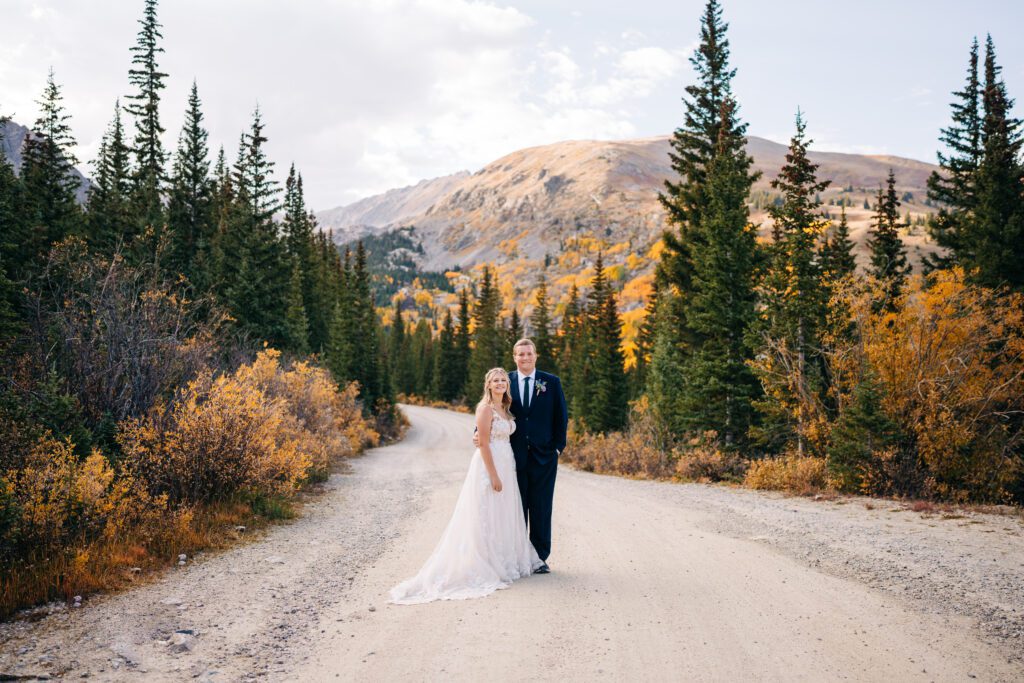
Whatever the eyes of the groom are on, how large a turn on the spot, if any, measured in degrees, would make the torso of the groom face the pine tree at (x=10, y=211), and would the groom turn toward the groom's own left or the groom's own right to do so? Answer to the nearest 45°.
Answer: approximately 135° to the groom's own right

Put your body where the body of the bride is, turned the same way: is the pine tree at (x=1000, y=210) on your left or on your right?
on your left

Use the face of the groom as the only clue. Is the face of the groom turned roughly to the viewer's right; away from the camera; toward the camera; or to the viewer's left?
toward the camera

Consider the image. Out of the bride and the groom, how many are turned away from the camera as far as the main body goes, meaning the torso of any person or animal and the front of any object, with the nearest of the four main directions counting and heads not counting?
0

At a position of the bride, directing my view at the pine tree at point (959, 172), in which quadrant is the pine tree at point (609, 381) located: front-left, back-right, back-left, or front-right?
front-left

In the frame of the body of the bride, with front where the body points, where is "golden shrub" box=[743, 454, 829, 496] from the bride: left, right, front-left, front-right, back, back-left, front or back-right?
left

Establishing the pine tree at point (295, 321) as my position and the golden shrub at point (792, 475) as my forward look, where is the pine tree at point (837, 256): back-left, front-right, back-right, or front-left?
front-left

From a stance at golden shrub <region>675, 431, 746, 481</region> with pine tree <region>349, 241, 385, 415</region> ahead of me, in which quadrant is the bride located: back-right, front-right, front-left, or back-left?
back-left

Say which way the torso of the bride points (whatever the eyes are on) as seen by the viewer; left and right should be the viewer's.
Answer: facing the viewer and to the right of the viewer

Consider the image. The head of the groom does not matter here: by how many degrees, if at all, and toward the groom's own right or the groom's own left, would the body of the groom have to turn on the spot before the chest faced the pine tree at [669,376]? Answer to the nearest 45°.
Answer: approximately 180°

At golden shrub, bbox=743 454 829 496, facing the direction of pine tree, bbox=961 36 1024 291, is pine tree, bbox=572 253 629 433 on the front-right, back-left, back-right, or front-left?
front-left

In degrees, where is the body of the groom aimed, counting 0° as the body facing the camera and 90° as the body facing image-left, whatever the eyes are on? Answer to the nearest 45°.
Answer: approximately 0°

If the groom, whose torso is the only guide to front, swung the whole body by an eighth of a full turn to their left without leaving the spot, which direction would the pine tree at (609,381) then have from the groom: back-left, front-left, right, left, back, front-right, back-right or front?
back-left

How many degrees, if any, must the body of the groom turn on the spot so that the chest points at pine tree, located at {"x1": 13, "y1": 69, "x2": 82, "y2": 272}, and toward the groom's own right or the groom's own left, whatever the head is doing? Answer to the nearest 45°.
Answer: approximately 135° to the groom's own right
